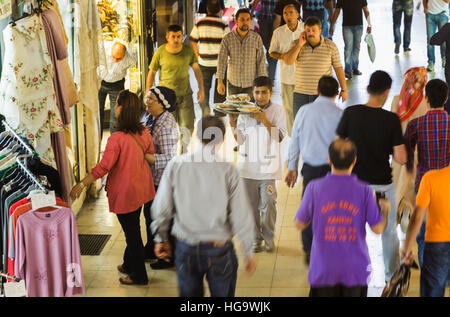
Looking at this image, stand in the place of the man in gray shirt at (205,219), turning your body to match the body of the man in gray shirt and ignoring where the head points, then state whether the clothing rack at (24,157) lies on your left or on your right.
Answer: on your left

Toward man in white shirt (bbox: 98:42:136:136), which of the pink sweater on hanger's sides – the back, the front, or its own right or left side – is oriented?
back

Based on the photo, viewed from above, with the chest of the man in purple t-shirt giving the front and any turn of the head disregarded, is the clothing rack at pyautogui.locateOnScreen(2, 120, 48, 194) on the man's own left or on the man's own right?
on the man's own left

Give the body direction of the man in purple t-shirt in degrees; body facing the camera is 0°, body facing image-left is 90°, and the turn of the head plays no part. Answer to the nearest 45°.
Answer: approximately 180°

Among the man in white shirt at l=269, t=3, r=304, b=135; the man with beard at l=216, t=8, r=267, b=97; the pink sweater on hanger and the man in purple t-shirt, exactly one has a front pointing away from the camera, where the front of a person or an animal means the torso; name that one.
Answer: the man in purple t-shirt

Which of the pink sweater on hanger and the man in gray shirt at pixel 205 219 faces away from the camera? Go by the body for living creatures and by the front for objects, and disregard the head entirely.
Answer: the man in gray shirt

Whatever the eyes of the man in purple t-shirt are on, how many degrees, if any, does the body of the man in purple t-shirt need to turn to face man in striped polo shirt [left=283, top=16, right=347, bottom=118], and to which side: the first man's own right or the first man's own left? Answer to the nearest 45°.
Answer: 0° — they already face them

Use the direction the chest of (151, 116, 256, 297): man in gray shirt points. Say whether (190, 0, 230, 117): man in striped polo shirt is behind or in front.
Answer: in front

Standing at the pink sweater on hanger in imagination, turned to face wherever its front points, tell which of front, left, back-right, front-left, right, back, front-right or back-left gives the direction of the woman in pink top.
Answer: back-left

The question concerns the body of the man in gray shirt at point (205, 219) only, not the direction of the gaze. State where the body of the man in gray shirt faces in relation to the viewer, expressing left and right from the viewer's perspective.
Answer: facing away from the viewer

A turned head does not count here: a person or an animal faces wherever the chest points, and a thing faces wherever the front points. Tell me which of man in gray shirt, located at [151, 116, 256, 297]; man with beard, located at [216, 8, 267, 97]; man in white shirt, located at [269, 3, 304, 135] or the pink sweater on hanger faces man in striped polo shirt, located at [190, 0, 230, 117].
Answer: man in gray shirt, located at [151, 116, 256, 297]

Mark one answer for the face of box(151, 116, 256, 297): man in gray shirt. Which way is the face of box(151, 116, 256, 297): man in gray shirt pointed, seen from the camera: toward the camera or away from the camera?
away from the camera

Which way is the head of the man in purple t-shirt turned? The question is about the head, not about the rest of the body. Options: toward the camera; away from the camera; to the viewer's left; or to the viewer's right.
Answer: away from the camera

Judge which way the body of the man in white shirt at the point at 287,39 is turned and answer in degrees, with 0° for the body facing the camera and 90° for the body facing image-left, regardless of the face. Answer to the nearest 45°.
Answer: approximately 0°
